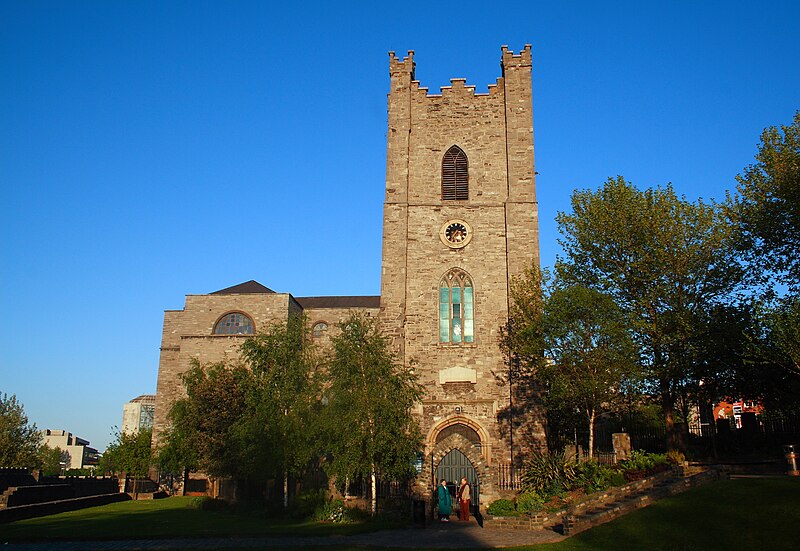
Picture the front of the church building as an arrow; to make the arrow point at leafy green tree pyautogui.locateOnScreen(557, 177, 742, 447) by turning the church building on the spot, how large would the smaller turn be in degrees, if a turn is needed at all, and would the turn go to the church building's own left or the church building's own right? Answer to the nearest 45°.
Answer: approximately 45° to the church building's own left

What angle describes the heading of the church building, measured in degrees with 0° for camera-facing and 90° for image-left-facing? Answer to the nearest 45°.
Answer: approximately 0°

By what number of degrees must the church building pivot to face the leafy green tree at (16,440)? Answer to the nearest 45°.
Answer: approximately 135° to its right

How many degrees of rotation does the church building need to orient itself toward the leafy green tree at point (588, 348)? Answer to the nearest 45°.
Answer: approximately 45° to its left

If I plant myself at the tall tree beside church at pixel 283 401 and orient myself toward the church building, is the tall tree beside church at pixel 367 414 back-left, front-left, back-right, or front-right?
front-right

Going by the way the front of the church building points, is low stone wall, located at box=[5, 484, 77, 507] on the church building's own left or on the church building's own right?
on the church building's own right

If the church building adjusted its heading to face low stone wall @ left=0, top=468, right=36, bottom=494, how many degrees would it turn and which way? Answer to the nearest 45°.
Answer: approximately 90° to its right

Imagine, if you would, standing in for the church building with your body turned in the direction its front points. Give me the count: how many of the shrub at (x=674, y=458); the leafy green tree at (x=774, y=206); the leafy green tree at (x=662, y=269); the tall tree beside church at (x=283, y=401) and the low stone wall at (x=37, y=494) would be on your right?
2

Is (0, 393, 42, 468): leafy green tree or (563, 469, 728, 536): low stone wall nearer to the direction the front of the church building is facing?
the low stone wall

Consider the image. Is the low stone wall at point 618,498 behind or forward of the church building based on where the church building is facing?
forward

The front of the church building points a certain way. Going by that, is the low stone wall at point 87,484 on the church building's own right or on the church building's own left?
on the church building's own right

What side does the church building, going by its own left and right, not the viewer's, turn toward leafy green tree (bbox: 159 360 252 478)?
right
